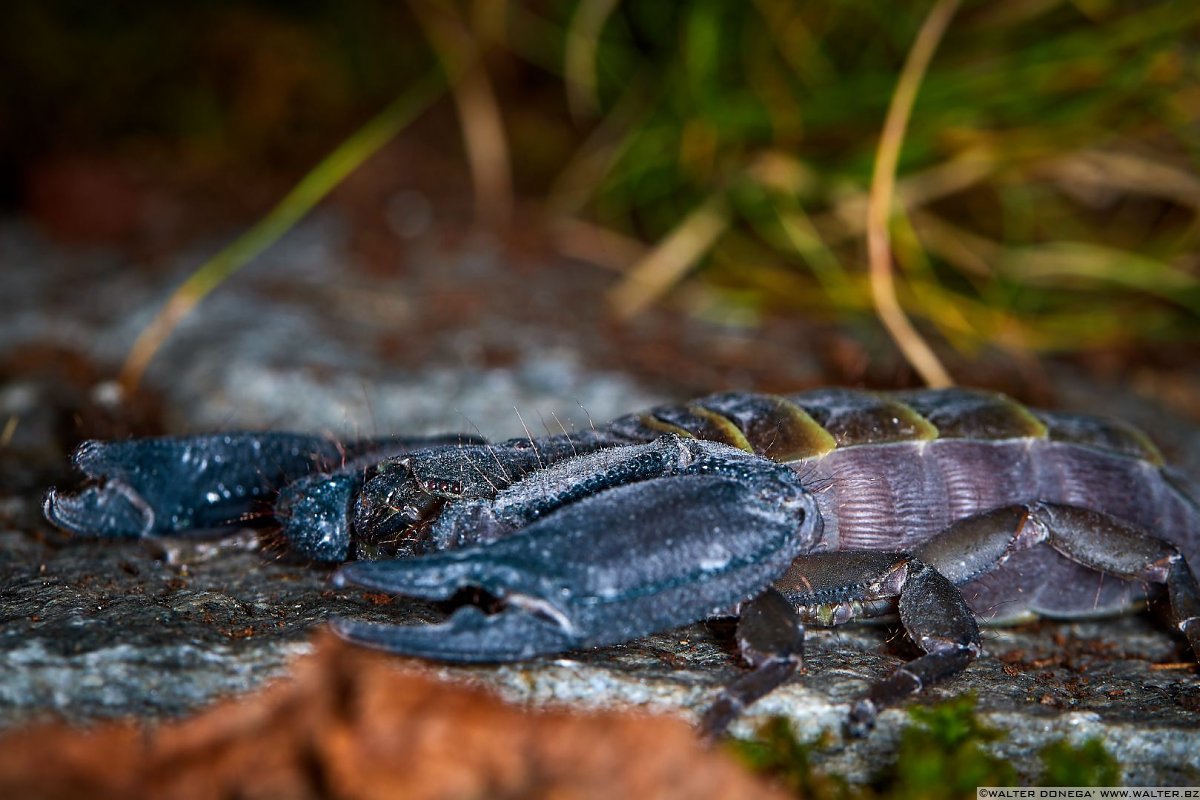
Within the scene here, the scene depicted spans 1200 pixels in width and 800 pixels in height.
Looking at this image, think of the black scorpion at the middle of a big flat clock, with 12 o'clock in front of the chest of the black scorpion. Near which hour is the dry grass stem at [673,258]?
The dry grass stem is roughly at 3 o'clock from the black scorpion.

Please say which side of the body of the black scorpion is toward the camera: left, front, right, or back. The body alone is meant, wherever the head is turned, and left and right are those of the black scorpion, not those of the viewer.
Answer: left

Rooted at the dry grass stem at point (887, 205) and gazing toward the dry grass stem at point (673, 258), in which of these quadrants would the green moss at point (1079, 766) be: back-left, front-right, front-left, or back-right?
back-left

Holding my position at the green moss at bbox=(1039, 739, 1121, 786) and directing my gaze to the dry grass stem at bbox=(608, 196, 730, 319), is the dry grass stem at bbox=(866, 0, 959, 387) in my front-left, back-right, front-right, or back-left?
front-right

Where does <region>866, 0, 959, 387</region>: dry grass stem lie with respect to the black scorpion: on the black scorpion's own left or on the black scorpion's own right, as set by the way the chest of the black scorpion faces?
on the black scorpion's own right

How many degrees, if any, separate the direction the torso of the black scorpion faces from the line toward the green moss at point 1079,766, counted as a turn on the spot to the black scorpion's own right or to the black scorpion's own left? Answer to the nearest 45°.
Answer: approximately 135° to the black scorpion's own left

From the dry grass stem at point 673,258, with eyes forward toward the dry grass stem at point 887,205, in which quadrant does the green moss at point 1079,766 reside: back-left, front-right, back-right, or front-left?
front-right

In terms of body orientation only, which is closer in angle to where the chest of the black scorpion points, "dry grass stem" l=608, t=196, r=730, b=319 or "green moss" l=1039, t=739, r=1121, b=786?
the dry grass stem
